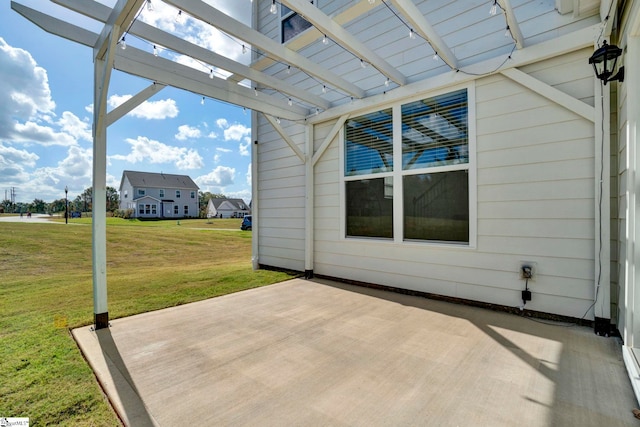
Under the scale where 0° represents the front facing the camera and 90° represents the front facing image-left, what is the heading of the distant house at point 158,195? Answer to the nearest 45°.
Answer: approximately 0°

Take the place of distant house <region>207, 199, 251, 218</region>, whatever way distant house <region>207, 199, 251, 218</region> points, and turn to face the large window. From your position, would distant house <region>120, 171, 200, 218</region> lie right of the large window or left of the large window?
right

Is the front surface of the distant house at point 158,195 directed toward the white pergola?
yes

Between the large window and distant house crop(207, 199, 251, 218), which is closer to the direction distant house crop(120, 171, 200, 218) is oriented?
the large window

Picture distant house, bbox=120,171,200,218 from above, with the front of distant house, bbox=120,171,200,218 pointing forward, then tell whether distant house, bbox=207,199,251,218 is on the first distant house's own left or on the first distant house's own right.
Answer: on the first distant house's own left

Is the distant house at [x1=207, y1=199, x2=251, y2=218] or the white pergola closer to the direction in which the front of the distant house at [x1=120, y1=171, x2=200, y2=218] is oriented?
the white pergola

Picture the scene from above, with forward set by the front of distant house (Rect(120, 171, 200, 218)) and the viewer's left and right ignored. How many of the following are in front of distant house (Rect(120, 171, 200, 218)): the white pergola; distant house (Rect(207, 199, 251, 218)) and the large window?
2

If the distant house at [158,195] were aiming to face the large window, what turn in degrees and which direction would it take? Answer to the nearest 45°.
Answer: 0° — it already faces it
